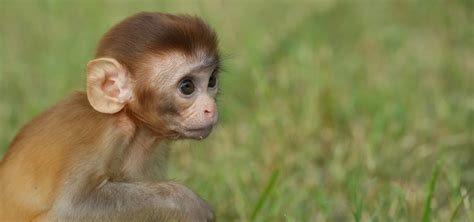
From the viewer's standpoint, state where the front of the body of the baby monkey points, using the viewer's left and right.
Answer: facing to the right of the viewer
